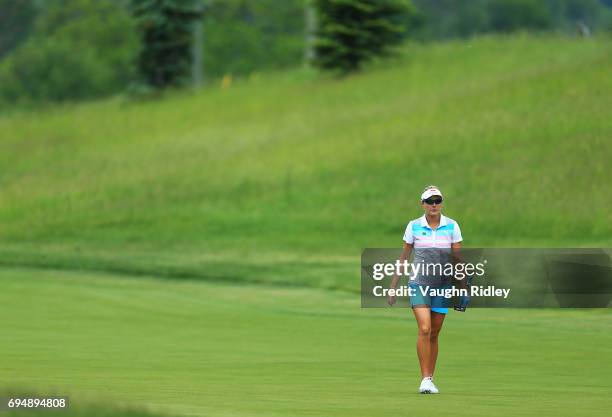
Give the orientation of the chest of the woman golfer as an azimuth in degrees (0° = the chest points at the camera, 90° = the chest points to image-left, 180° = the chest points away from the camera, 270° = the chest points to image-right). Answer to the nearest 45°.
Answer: approximately 0°
